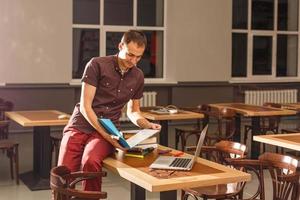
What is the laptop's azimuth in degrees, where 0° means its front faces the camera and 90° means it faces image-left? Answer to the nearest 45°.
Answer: approximately 90°

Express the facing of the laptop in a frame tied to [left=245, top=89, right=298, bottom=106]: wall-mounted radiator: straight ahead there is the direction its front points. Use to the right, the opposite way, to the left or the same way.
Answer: to the right

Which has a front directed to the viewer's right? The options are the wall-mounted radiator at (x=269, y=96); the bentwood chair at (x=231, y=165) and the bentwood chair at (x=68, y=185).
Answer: the bentwood chair at (x=68, y=185)

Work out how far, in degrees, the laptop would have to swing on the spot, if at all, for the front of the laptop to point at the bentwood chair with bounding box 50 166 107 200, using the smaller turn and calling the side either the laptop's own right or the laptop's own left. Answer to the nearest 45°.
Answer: approximately 45° to the laptop's own left

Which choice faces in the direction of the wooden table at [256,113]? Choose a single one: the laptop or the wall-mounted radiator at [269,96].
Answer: the wall-mounted radiator

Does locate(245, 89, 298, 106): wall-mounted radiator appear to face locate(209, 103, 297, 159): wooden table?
yes

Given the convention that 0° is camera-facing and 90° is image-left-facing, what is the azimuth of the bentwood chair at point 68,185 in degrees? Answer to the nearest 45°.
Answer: approximately 270°

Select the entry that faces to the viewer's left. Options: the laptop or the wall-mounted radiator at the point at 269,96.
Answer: the laptop

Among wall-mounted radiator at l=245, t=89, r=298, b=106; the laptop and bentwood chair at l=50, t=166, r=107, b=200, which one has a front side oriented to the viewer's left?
the laptop
